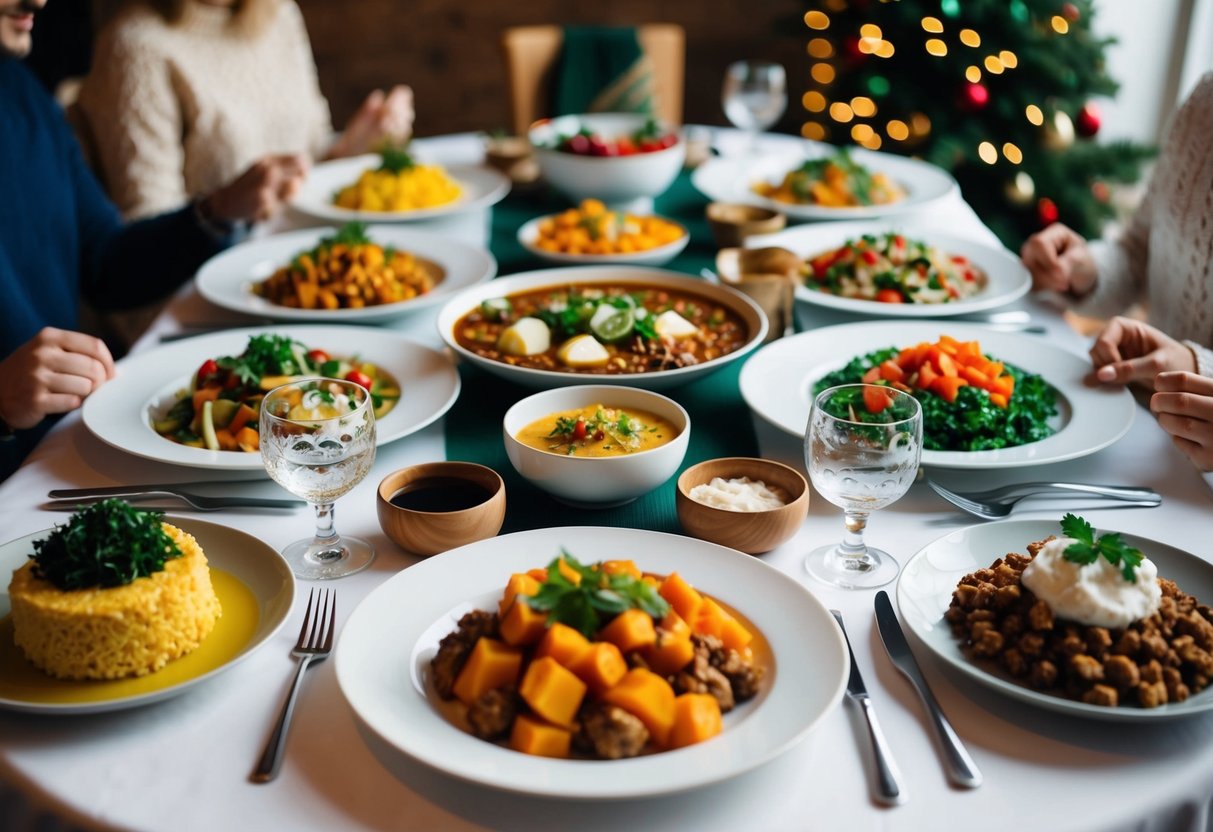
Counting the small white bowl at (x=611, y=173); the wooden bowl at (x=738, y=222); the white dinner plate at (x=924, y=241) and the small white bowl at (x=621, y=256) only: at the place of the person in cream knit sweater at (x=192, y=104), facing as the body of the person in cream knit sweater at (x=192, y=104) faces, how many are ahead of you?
4

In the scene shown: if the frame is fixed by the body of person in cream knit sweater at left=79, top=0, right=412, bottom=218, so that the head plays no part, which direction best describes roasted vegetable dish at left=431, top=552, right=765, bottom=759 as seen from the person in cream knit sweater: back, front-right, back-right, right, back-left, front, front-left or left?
front-right

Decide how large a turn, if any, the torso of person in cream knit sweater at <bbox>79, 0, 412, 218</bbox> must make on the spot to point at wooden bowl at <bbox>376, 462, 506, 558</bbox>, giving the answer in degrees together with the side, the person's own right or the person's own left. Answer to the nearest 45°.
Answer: approximately 45° to the person's own right

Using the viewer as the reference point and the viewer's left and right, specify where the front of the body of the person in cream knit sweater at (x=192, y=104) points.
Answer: facing the viewer and to the right of the viewer

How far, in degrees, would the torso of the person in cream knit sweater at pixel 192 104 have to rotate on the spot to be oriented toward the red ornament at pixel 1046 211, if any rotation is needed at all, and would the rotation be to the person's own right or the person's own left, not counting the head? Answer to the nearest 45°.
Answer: approximately 45° to the person's own left

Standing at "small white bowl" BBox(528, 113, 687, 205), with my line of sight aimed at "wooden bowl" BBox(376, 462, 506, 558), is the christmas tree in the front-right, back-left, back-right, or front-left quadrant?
back-left

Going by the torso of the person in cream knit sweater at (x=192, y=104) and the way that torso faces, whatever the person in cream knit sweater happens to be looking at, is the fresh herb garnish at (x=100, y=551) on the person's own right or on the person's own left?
on the person's own right

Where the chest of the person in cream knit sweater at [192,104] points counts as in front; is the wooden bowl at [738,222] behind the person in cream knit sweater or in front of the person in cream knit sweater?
in front

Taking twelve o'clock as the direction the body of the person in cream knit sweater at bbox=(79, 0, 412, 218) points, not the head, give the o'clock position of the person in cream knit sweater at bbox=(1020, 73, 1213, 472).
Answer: the person in cream knit sweater at bbox=(1020, 73, 1213, 472) is roughly at 12 o'clock from the person in cream knit sweater at bbox=(79, 0, 412, 218).

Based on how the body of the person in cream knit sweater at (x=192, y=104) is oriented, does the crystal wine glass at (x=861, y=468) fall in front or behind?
in front

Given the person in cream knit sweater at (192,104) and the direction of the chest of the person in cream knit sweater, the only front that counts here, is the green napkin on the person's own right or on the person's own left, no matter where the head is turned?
on the person's own left
